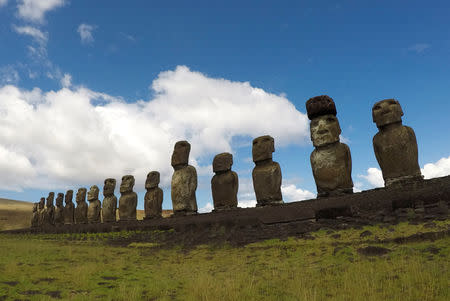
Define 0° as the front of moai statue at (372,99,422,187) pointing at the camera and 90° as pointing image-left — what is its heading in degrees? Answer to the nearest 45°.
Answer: approximately 45°

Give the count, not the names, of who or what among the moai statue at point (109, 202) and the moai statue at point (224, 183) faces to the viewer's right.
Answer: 0

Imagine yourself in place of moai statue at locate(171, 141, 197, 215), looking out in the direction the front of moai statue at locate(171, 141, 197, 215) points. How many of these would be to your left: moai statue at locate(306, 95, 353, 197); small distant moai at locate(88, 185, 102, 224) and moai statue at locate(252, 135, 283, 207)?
2

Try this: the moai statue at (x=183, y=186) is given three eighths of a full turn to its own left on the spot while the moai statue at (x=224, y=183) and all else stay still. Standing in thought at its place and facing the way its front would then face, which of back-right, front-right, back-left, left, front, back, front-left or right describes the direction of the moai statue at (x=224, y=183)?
front-right

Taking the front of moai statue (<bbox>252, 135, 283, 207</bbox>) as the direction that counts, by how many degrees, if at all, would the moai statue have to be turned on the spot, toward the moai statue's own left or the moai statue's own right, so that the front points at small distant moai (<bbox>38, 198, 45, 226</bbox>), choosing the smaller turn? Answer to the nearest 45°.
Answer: approximately 90° to the moai statue's own right

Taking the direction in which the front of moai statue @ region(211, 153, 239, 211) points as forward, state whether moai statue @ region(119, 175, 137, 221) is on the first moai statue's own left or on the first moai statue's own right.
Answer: on the first moai statue's own right

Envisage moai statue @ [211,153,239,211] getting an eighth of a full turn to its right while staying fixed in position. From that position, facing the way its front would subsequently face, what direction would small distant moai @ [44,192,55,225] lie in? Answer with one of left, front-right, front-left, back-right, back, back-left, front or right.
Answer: front-right

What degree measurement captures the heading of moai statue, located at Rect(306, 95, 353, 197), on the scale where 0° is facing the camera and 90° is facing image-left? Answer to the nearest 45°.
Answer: approximately 45°

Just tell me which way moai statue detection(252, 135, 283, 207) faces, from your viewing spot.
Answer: facing the viewer and to the left of the viewer

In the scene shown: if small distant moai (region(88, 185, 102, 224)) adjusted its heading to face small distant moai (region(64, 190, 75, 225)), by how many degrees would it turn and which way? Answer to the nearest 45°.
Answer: approximately 135° to its right

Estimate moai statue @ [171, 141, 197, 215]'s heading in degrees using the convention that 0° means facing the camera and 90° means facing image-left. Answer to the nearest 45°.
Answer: approximately 45°

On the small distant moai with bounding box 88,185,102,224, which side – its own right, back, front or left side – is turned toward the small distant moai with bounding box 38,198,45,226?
right

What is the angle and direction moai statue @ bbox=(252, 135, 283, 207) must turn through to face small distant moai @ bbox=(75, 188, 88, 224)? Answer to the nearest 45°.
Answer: approximately 90° to its right

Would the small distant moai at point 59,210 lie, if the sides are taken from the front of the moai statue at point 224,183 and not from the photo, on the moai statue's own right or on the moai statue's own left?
on the moai statue's own right

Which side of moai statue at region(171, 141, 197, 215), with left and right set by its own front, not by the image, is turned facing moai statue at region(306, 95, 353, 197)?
left

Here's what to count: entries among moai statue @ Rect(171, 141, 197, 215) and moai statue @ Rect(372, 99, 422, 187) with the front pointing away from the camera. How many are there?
0

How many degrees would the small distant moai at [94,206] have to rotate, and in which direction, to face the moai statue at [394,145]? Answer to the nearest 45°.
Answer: approximately 90° to its left
